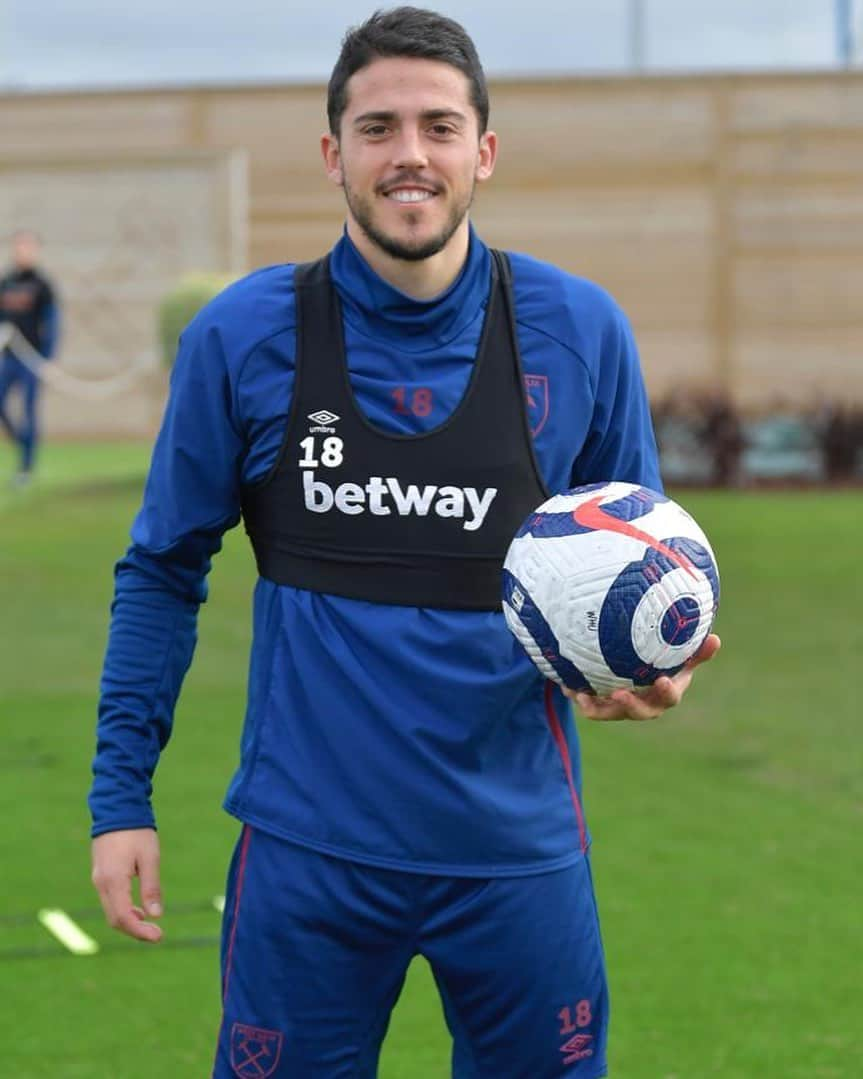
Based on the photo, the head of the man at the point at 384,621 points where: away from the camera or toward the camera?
toward the camera

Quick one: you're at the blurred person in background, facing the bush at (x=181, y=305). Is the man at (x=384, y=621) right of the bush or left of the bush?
right

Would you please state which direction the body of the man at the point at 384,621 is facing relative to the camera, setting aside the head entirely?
toward the camera

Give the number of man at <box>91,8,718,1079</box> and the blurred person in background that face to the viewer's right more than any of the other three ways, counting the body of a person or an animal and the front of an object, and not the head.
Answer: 0

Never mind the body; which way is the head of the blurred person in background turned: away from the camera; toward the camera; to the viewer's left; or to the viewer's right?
toward the camera

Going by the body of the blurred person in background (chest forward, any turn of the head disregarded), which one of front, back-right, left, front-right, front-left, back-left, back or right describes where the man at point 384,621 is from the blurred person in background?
front-left

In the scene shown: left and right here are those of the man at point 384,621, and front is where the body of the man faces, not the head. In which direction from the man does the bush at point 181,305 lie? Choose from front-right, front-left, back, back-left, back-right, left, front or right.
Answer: back

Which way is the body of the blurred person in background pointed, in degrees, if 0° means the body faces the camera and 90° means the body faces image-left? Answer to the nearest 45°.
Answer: approximately 45°

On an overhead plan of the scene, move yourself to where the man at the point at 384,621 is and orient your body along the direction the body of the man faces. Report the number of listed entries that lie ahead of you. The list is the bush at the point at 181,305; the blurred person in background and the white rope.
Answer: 0

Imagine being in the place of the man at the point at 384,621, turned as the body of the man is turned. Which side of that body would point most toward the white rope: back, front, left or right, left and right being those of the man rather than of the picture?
back
